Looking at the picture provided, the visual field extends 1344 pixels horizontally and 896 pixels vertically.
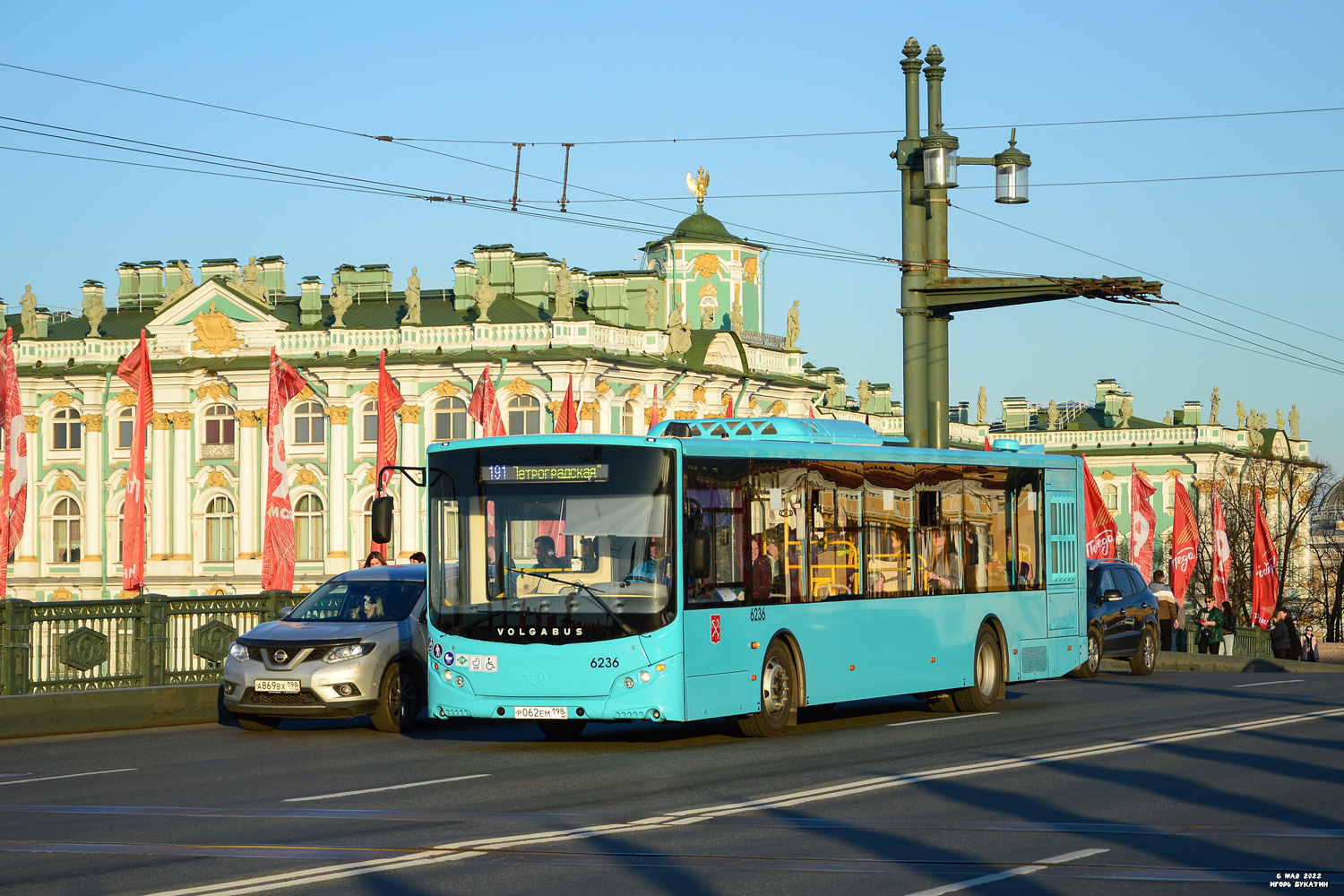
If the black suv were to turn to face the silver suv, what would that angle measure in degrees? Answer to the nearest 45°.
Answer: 0° — it already faces it

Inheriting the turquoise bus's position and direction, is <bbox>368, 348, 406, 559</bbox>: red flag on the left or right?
on its right

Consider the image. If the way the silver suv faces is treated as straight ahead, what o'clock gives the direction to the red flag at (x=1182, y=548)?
The red flag is roughly at 6 o'clock from the silver suv.

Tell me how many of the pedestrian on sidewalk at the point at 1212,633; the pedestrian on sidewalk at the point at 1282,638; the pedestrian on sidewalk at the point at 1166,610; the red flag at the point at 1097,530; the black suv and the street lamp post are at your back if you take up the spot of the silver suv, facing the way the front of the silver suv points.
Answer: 6

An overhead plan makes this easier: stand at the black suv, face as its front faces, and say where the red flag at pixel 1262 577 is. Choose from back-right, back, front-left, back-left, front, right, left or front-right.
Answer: back-right

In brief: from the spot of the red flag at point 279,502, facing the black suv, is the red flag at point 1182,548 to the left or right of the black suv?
left

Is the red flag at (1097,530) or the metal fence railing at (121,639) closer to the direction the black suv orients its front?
the metal fence railing

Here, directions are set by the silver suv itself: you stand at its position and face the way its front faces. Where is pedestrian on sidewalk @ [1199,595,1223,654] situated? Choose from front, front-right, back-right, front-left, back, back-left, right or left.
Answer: back

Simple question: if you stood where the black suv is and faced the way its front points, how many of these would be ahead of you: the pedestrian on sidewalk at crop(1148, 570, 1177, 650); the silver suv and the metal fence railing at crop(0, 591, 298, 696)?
2

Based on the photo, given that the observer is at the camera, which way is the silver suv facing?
facing the viewer and to the left of the viewer
